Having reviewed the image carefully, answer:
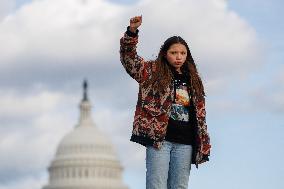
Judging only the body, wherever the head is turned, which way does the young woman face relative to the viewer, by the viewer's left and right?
facing the viewer and to the right of the viewer
